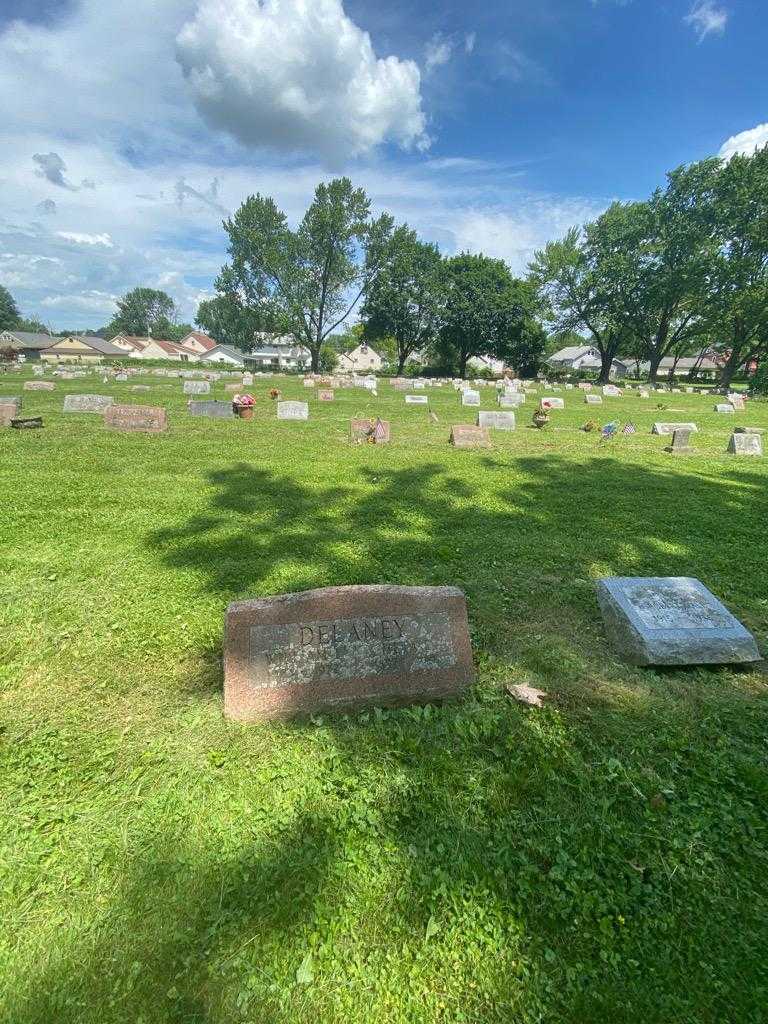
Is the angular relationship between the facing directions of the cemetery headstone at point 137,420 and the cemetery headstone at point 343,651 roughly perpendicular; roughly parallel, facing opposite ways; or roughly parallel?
roughly parallel

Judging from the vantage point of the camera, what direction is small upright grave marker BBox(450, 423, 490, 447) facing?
facing the viewer

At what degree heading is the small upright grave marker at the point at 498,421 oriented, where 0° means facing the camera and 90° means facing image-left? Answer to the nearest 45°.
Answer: approximately 0°

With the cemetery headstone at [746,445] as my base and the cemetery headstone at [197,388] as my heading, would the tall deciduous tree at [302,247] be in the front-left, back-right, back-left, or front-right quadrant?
front-right

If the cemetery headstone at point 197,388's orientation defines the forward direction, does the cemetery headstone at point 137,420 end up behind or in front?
in front

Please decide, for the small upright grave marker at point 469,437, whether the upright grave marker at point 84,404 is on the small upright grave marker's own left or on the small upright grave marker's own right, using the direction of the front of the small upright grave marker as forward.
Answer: on the small upright grave marker's own right

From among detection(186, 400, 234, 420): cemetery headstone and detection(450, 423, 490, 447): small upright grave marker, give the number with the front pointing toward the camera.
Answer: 2

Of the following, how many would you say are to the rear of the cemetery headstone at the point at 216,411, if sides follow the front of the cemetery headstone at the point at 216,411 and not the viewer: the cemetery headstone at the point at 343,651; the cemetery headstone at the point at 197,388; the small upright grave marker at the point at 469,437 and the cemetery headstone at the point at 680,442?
1

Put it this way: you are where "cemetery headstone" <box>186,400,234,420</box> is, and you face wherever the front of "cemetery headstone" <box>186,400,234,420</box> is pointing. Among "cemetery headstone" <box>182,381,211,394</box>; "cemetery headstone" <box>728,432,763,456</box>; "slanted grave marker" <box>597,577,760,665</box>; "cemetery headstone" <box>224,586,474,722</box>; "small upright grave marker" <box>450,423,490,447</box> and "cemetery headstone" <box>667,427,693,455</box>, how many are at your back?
1

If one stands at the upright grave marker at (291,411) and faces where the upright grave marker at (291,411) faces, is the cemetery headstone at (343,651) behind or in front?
in front

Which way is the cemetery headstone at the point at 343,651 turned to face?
toward the camera

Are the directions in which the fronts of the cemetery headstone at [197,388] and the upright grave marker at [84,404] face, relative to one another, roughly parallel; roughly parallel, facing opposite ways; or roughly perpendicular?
roughly parallel

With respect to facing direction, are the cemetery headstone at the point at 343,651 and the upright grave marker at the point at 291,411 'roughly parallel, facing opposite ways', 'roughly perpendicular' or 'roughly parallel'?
roughly parallel

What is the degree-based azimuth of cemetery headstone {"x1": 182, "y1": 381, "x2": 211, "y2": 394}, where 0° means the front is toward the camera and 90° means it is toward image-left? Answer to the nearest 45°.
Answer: approximately 0°

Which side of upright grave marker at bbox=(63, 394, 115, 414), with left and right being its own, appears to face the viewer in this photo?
front

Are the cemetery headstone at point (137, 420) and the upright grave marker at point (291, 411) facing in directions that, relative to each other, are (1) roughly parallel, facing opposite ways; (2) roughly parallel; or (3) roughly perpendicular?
roughly parallel
